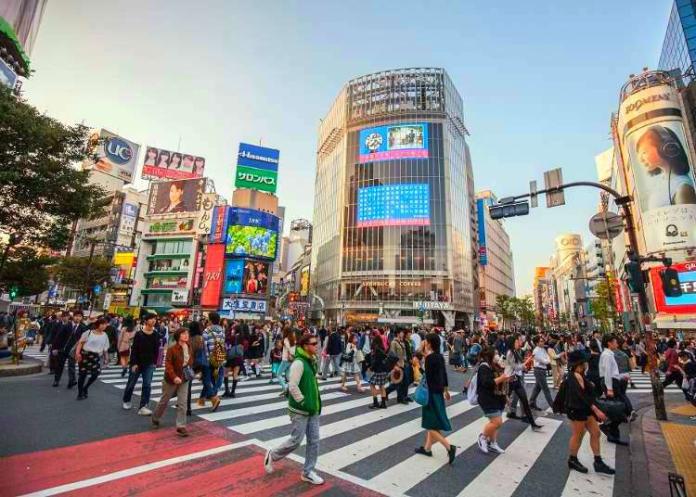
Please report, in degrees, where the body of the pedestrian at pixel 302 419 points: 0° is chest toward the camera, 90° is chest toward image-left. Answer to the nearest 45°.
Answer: approximately 315°

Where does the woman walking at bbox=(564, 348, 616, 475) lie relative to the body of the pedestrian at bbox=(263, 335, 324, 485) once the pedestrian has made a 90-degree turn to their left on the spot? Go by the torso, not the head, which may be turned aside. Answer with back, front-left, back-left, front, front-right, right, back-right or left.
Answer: front-right

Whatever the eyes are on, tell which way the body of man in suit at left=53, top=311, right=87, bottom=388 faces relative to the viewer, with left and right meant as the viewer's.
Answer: facing the viewer

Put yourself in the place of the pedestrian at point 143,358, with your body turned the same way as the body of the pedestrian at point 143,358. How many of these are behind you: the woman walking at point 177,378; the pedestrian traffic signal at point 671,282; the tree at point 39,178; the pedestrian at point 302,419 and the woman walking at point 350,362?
1

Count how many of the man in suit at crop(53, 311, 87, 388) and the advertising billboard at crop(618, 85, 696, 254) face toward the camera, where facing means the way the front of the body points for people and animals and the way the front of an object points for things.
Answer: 2

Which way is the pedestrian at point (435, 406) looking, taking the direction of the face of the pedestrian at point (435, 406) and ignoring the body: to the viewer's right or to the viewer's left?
to the viewer's left

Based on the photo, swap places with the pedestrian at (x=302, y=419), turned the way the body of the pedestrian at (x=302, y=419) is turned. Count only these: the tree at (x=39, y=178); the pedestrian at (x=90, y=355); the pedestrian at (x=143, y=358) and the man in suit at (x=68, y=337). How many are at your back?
4

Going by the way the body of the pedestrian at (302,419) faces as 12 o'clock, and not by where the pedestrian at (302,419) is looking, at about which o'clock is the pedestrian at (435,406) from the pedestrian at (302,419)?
the pedestrian at (435,406) is roughly at 10 o'clock from the pedestrian at (302,419).

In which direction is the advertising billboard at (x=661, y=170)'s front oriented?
toward the camera

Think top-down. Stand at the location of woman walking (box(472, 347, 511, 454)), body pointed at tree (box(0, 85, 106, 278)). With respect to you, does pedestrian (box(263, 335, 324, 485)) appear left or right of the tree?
left

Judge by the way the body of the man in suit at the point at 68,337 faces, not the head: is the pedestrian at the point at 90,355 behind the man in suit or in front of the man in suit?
in front

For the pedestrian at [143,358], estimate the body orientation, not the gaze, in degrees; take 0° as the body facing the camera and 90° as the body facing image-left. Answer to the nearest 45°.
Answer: approximately 315°

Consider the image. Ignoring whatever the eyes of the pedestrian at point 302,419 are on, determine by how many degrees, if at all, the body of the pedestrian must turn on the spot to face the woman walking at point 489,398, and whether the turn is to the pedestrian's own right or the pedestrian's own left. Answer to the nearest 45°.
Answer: approximately 45° to the pedestrian's own left

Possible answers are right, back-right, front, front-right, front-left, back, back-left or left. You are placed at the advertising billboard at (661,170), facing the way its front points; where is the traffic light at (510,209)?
front

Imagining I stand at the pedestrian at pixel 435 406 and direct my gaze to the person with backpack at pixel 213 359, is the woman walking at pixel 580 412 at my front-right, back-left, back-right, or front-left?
back-right
